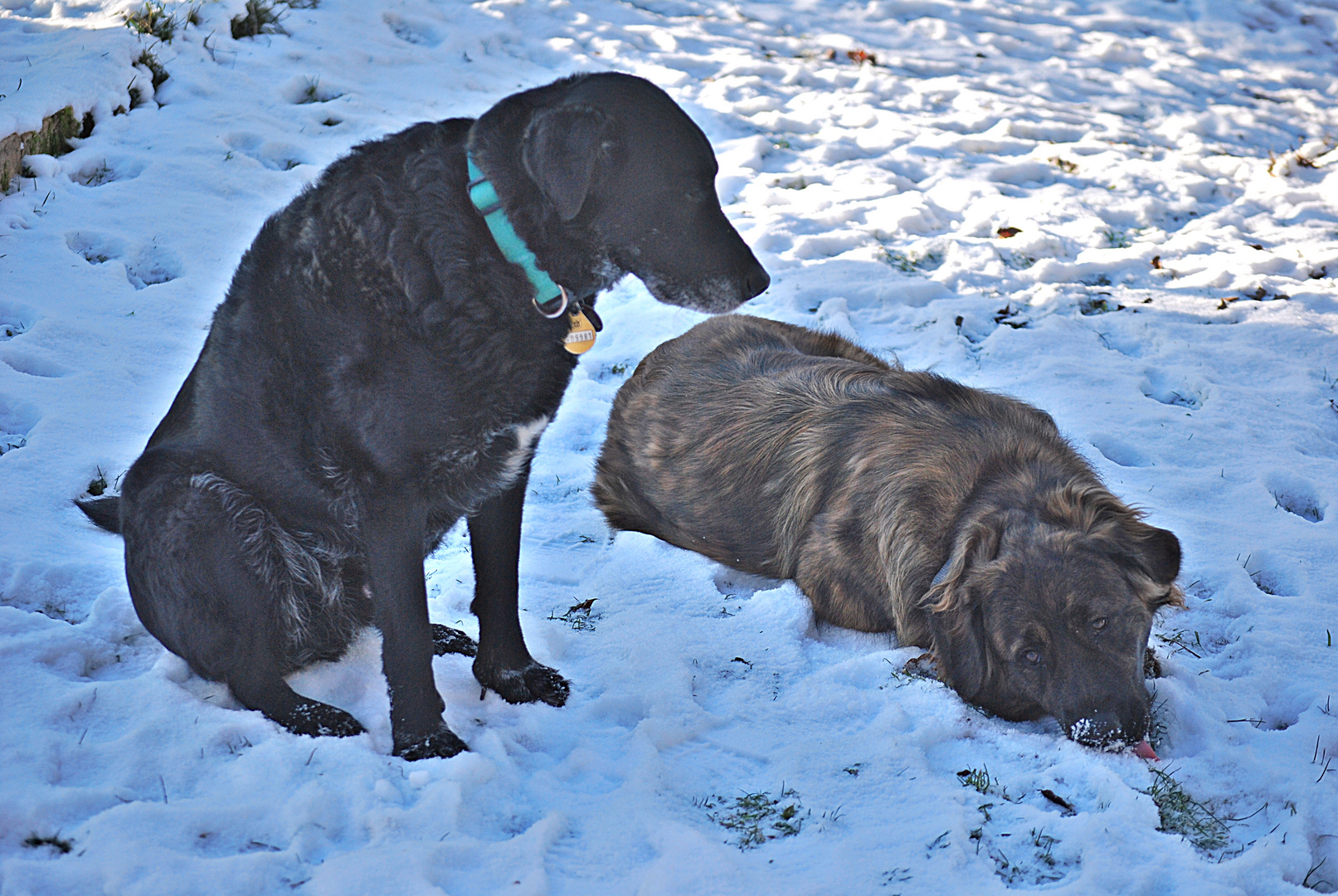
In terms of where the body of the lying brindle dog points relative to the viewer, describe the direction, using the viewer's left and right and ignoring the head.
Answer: facing the viewer and to the right of the viewer

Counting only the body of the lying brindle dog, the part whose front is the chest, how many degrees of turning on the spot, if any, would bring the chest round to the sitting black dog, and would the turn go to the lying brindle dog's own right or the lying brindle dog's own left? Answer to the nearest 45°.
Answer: approximately 90° to the lying brindle dog's own right
